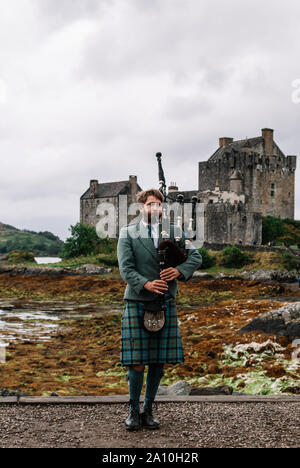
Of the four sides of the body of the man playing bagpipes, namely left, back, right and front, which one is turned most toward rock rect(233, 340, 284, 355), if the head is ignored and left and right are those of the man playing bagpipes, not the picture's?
back

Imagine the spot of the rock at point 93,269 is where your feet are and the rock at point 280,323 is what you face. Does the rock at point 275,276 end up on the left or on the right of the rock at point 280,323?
left

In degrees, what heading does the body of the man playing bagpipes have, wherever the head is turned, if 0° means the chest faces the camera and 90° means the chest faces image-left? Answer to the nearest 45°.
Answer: approximately 0°

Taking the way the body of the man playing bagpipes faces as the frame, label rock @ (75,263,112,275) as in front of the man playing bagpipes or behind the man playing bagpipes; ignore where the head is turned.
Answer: behind

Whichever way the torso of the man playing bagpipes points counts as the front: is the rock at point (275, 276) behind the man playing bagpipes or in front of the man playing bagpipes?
behind

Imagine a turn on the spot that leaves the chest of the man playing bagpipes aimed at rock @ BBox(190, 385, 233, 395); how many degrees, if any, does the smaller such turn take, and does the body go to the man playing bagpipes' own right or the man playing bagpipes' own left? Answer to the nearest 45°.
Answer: approximately 180°

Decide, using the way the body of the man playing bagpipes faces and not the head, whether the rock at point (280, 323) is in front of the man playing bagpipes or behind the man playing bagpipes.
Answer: behind
